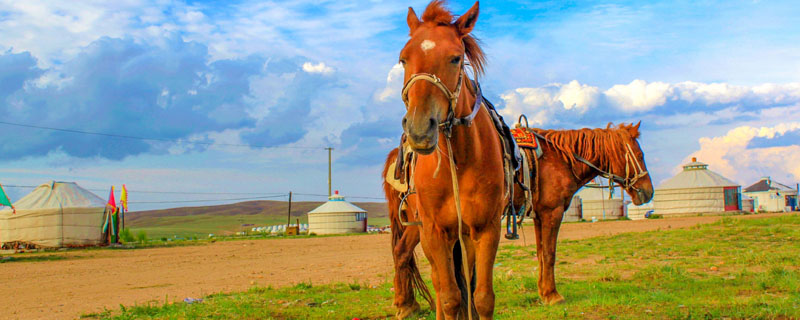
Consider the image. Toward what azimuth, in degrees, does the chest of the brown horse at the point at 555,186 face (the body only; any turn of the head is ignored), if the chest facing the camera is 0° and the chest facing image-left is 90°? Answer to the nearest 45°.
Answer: approximately 270°

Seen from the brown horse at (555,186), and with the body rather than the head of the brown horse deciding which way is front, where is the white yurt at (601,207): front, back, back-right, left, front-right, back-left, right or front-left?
left

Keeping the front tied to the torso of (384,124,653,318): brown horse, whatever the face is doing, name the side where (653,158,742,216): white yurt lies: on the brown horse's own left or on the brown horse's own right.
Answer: on the brown horse's own left

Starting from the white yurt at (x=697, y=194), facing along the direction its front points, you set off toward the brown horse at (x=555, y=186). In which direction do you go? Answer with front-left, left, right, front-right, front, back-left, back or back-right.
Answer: front-right

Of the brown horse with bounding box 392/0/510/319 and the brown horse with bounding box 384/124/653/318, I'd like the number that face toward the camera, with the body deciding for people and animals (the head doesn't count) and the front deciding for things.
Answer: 1

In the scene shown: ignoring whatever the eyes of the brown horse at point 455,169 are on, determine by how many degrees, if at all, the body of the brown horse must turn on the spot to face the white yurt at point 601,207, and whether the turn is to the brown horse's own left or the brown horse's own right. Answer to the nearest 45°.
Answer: approximately 180°

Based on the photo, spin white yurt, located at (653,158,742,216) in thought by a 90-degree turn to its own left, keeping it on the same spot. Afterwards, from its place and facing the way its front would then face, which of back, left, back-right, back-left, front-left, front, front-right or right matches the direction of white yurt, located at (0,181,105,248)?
back

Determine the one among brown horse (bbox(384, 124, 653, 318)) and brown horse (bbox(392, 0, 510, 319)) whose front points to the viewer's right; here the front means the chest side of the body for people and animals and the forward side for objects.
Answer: brown horse (bbox(384, 124, 653, 318))

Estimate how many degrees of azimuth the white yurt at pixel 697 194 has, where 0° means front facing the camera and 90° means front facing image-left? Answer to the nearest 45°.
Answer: approximately 315°
